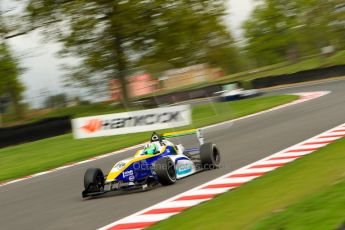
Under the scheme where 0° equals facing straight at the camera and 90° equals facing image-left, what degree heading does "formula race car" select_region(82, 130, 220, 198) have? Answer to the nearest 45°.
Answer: approximately 45°
